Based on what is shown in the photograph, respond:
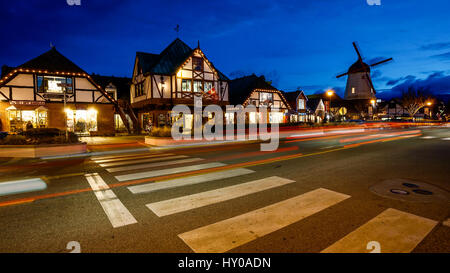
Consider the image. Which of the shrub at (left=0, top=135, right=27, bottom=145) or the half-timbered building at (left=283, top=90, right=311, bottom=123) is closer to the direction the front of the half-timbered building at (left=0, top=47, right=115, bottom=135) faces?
the shrub

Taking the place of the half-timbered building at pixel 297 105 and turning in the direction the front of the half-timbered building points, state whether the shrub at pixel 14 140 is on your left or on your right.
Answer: on your right

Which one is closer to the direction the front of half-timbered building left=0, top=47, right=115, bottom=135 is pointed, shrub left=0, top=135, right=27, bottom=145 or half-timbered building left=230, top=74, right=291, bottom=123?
the shrub

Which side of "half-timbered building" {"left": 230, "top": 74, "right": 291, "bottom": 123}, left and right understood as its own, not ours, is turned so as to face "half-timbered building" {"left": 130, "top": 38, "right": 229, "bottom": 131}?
right

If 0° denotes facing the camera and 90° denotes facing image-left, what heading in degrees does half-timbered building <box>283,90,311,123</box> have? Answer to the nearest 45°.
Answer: approximately 315°

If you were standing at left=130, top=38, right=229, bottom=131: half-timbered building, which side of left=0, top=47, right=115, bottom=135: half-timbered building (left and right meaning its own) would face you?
left

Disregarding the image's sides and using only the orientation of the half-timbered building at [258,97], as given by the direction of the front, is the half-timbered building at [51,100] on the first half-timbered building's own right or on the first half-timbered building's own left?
on the first half-timbered building's own right

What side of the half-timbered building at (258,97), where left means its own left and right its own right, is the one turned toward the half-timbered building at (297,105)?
left
